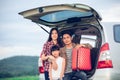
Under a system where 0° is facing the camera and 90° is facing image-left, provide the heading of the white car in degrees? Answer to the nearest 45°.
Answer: approximately 225°

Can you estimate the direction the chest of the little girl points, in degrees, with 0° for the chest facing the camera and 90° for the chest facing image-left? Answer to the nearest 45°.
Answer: approximately 0°
